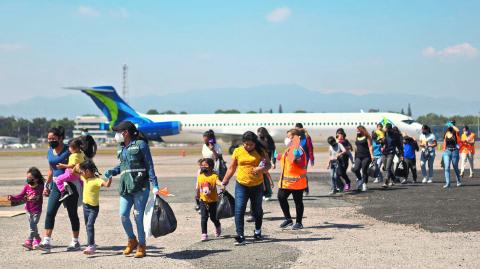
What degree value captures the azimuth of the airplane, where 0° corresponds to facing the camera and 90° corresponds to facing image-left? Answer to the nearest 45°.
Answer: approximately 270°

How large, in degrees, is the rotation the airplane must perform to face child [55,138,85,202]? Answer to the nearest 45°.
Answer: approximately 90° to its right

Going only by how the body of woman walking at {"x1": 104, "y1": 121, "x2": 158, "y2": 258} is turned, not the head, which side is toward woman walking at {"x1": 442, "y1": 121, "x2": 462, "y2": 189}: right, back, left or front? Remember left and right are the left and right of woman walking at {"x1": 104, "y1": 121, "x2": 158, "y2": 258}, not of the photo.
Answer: back

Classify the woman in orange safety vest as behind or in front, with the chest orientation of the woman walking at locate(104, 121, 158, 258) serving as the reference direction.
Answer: behind

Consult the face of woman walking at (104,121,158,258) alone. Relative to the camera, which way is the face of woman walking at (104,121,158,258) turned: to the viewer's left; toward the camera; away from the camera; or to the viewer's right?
to the viewer's left

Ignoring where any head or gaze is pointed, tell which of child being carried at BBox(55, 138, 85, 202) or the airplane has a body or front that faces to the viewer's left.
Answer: the child being carried

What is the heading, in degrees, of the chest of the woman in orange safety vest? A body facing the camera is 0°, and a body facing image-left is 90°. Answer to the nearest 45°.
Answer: approximately 45°

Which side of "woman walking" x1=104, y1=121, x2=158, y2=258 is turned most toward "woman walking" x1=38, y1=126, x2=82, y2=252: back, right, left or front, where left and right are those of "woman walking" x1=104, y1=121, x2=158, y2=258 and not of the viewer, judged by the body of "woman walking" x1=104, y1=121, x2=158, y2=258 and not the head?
right

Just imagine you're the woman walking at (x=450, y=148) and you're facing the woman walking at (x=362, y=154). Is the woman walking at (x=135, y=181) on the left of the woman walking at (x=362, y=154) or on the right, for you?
left

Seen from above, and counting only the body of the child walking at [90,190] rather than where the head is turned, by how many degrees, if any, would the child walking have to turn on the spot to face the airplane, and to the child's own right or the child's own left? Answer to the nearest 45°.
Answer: approximately 135° to the child's own right

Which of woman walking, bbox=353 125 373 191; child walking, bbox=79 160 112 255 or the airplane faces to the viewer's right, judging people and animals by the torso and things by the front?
the airplane

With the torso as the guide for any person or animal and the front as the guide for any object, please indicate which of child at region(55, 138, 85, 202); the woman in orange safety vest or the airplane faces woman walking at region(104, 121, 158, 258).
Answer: the woman in orange safety vest
